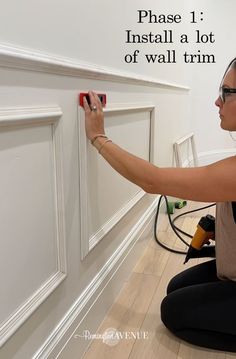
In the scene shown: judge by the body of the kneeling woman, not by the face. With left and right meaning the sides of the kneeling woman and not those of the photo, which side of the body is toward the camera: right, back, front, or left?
left

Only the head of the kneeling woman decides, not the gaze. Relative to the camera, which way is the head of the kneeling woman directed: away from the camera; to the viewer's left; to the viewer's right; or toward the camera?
to the viewer's left
